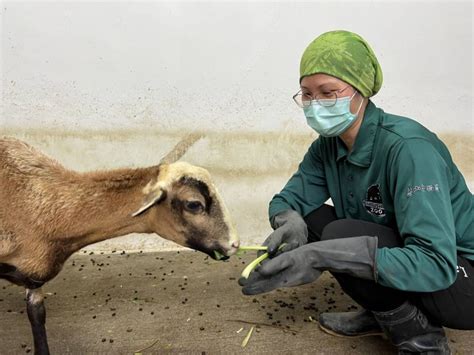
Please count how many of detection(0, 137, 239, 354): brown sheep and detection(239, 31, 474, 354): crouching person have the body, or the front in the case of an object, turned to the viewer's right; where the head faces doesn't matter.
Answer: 1

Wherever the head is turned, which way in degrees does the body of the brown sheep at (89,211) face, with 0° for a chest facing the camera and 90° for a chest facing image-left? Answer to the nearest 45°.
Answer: approximately 270°

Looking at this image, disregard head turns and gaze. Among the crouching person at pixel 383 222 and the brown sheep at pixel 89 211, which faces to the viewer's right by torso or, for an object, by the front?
the brown sheep

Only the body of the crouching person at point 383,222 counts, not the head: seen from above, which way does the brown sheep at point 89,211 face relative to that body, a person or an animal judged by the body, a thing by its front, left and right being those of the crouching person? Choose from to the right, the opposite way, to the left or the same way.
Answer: the opposite way

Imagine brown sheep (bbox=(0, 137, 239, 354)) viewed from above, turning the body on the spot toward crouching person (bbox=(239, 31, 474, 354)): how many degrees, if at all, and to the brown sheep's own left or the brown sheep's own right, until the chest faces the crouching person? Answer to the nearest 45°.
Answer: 0° — it already faces them

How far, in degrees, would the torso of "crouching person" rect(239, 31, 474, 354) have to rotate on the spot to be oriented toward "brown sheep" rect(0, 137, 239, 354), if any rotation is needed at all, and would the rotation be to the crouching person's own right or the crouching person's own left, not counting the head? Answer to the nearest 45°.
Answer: approximately 45° to the crouching person's own right

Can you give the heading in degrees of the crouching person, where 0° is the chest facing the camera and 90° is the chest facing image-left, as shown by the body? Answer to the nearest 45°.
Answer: approximately 45°
